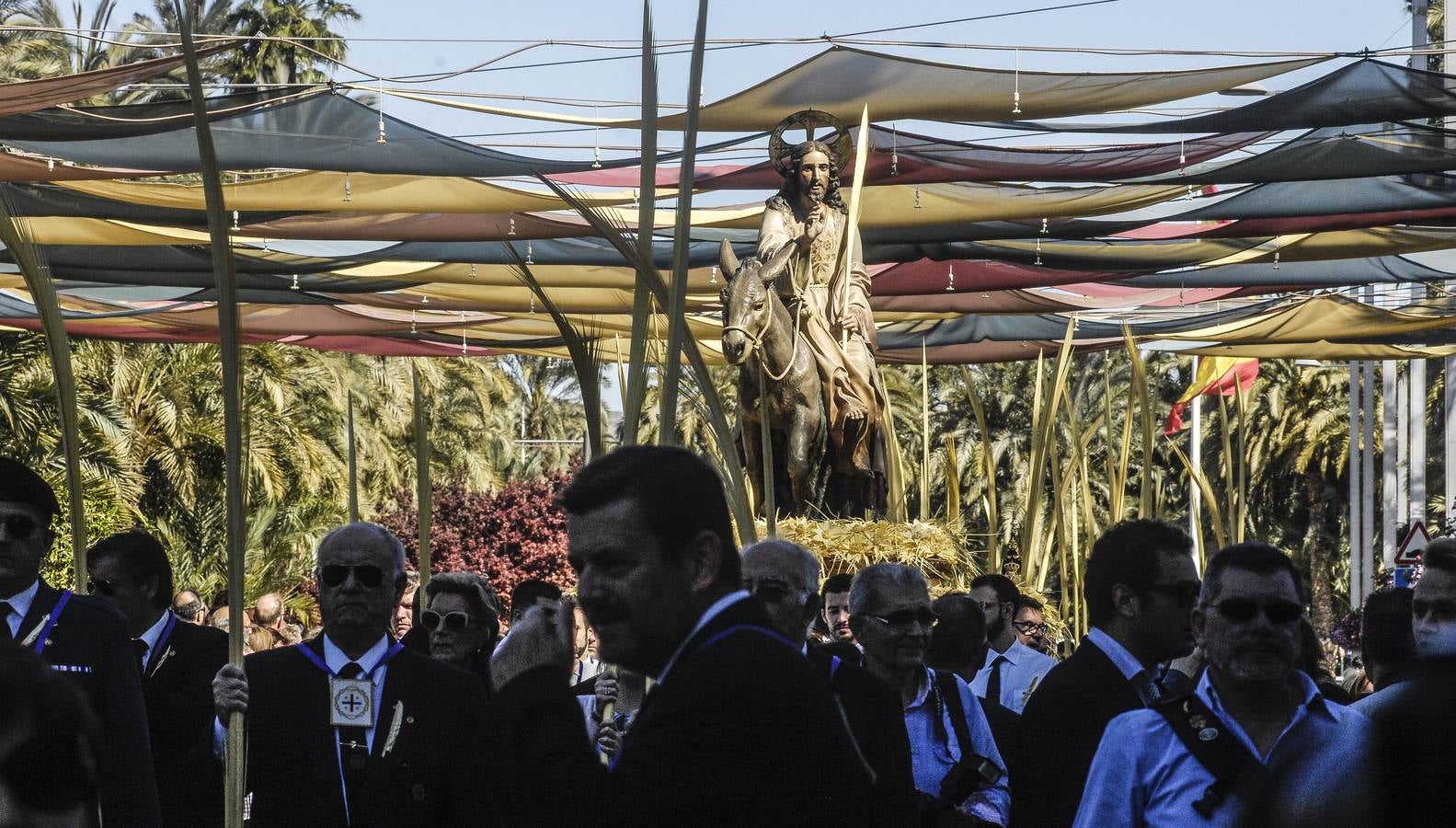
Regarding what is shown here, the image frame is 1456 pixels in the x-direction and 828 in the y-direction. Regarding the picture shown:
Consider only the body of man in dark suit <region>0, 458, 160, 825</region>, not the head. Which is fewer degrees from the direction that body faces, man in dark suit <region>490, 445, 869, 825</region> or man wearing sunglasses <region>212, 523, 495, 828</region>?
the man in dark suit

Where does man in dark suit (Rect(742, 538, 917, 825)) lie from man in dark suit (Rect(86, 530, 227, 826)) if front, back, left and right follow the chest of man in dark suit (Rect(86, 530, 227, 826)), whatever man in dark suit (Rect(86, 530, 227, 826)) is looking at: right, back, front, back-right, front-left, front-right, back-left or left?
left

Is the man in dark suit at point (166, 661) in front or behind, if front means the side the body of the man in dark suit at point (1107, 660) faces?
behind

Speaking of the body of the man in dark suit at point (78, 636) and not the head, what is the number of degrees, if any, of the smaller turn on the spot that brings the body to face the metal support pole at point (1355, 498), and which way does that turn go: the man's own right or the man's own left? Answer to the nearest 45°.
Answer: approximately 135° to the man's own left

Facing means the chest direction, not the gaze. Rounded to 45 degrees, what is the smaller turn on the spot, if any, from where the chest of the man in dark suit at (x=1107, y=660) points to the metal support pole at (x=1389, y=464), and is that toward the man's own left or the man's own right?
approximately 90° to the man's own left
